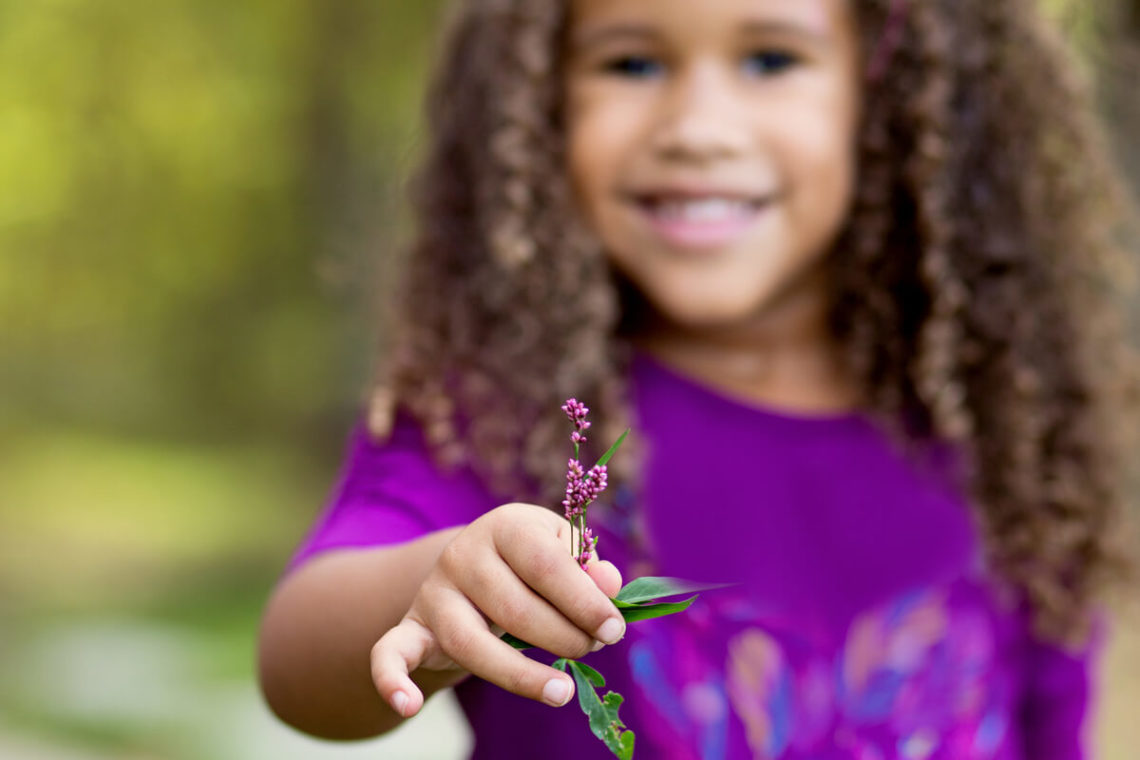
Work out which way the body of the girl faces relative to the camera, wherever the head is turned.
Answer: toward the camera
